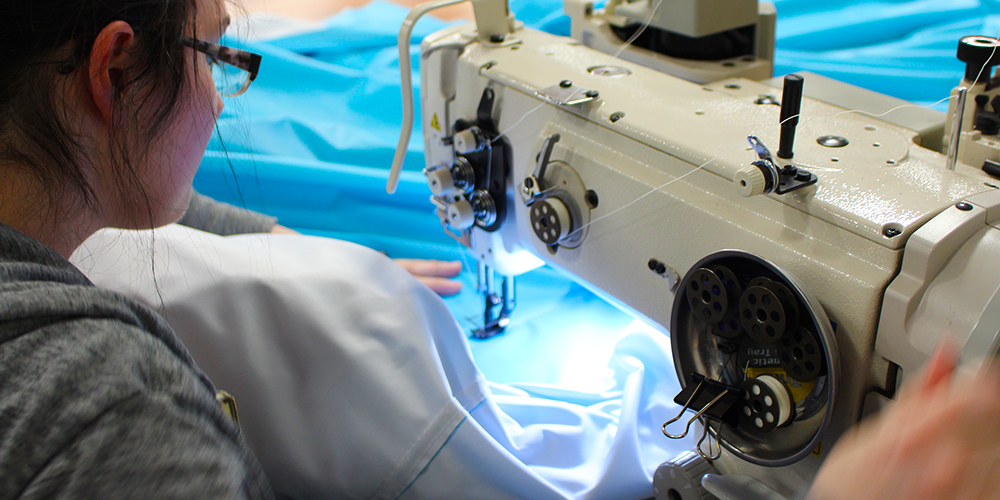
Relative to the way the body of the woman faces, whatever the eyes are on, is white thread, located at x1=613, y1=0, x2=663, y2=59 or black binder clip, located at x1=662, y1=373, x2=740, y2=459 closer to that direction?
the white thread

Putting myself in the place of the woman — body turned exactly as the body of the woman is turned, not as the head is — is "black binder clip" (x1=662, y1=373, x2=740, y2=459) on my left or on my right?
on my right

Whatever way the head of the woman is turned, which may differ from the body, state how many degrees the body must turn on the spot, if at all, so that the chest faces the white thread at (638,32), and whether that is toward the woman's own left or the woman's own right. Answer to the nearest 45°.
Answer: approximately 45° to the woman's own right

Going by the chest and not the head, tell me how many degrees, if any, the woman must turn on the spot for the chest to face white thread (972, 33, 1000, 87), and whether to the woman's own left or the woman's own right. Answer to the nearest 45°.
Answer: approximately 45° to the woman's own right

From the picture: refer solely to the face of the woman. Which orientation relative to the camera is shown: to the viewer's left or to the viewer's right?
to the viewer's right

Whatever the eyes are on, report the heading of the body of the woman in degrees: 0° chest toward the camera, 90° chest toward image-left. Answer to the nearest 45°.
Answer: approximately 225°

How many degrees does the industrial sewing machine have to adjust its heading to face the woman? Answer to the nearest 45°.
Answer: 0° — it already faces them

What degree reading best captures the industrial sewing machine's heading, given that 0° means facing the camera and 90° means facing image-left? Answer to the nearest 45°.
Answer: approximately 45°

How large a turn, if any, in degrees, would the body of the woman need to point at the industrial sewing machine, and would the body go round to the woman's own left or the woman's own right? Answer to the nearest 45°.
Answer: approximately 45° to the woman's own right
